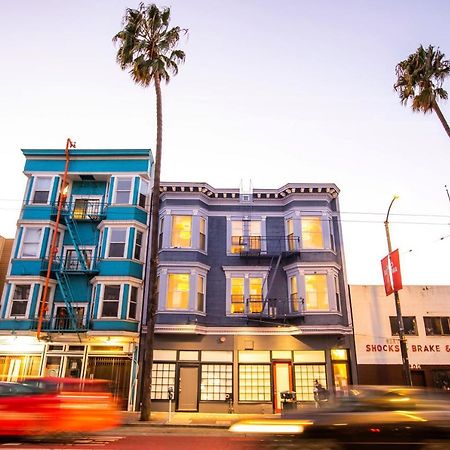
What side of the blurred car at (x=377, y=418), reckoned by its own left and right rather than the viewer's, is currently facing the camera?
left

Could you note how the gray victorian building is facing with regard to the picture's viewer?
facing the viewer

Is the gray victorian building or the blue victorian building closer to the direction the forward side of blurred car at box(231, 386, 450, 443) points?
the blue victorian building

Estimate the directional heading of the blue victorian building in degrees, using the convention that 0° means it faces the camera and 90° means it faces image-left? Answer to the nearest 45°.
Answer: approximately 0°

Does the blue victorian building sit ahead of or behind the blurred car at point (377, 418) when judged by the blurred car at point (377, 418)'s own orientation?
ahead

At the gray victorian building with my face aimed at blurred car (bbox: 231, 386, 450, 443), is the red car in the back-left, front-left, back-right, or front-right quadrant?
front-right

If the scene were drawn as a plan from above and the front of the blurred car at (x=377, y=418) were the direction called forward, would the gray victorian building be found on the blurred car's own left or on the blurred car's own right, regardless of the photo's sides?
on the blurred car's own right

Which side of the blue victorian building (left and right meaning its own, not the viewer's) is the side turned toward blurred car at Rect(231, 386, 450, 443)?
front

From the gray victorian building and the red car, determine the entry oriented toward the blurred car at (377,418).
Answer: the gray victorian building

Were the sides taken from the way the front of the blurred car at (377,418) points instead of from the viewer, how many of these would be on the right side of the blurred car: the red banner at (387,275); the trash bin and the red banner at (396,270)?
3

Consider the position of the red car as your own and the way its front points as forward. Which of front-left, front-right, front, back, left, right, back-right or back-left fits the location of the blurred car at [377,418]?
back-left

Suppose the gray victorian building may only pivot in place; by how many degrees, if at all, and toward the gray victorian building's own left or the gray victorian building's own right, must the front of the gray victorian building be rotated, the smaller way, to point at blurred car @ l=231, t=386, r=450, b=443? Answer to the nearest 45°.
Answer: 0° — it already faces it

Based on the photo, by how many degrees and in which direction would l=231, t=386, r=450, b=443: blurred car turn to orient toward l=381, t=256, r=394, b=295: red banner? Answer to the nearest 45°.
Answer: approximately 90° to its right

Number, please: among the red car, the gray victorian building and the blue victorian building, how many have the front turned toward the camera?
2

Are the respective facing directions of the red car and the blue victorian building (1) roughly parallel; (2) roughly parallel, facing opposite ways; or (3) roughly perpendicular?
roughly perpendicular

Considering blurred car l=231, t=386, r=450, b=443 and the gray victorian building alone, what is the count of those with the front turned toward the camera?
1

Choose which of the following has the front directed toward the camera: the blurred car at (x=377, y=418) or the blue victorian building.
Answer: the blue victorian building

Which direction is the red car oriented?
to the viewer's left

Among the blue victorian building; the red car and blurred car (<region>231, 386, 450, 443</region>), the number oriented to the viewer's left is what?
2
